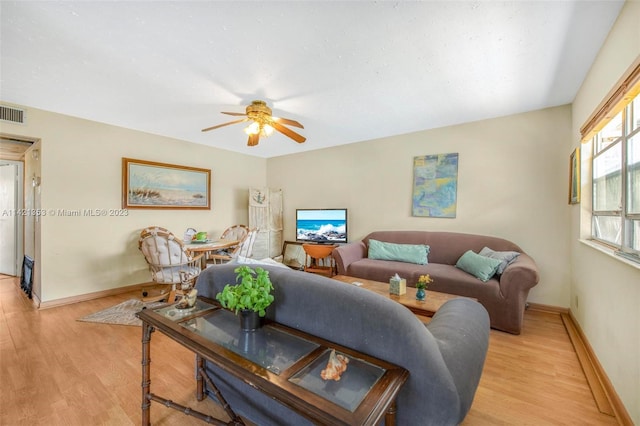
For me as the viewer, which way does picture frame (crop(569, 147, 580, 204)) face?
facing to the left of the viewer

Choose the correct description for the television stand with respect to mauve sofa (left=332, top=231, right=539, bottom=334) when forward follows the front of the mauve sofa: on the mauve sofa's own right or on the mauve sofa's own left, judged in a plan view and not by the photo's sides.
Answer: on the mauve sofa's own right

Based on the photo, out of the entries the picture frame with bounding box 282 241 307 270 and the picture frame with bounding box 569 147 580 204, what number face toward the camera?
1

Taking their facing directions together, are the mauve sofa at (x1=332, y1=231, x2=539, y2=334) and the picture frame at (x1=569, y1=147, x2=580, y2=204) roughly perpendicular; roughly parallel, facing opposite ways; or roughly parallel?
roughly perpendicular

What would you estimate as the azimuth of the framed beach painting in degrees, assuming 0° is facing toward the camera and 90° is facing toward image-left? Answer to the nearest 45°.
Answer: approximately 315°

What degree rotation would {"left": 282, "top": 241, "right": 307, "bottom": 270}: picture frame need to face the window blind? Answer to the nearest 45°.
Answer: approximately 45° to its left

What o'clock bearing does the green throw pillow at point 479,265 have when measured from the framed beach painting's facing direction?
The green throw pillow is roughly at 12 o'clock from the framed beach painting.

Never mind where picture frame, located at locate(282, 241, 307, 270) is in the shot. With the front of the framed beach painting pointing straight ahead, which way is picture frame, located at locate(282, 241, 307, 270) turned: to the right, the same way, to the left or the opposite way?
to the right

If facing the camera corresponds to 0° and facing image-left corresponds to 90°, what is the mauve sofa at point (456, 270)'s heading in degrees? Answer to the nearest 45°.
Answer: approximately 45°

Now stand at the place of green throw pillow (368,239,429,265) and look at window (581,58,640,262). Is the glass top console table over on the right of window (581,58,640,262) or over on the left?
right

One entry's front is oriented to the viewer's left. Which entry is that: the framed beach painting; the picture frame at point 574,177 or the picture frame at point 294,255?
the picture frame at point 574,177
